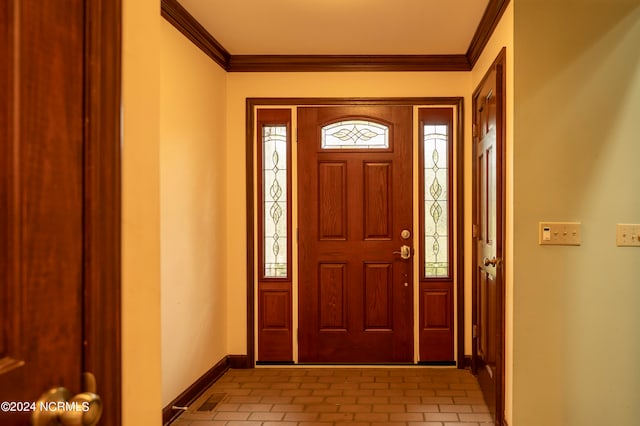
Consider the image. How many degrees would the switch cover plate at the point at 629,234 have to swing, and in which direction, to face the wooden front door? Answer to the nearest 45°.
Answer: approximately 90° to its right

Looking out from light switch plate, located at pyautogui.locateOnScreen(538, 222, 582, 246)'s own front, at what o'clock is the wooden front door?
The wooden front door is roughly at 4 o'clock from the light switch plate.

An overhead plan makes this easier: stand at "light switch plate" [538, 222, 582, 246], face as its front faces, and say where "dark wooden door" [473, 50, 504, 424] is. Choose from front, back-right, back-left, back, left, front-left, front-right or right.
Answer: back-right
